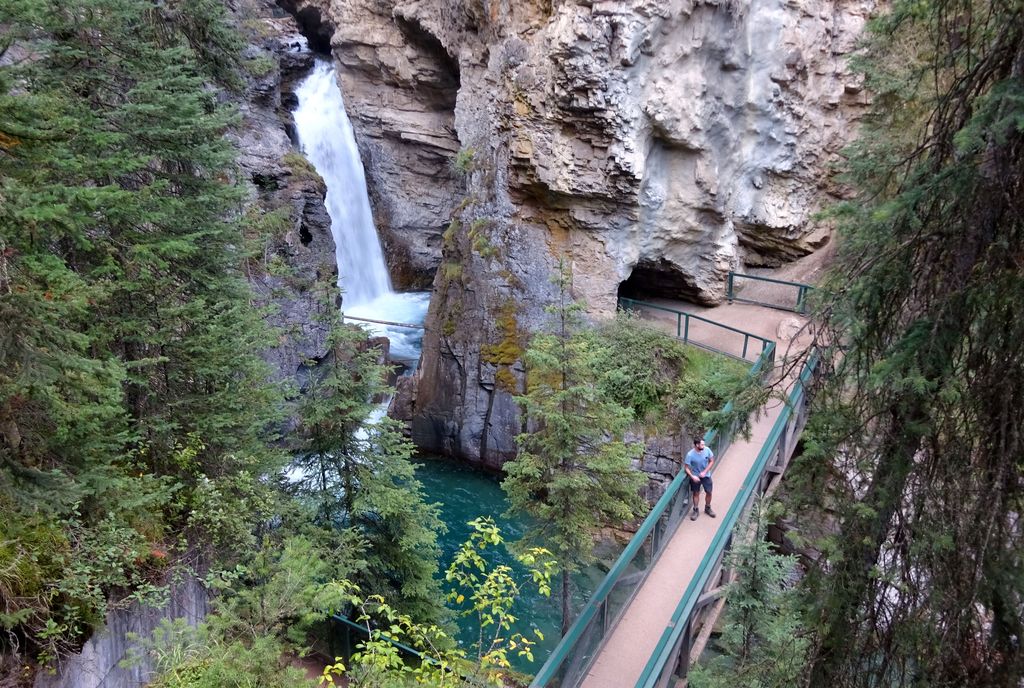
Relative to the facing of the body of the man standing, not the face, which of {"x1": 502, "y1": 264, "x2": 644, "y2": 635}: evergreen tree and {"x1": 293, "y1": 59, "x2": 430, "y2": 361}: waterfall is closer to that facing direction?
the evergreen tree

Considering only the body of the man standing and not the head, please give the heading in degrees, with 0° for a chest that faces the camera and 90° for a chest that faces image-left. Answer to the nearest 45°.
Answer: approximately 0°

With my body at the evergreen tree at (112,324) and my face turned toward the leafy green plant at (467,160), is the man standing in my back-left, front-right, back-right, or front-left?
front-right

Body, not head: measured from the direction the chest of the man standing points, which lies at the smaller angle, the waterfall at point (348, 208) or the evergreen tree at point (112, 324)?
the evergreen tree

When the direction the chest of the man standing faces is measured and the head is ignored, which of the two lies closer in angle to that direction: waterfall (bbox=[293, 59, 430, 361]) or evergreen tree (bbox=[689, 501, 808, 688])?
the evergreen tree

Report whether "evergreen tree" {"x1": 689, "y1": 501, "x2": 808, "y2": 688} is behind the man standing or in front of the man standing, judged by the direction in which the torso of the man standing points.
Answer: in front

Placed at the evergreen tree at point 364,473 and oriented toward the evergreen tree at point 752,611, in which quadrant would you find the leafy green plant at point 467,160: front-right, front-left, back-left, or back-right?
back-left

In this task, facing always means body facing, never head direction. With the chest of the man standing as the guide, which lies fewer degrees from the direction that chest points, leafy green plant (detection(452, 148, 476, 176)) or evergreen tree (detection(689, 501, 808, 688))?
the evergreen tree

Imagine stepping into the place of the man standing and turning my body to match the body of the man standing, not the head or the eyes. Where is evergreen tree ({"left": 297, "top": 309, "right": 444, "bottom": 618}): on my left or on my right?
on my right
